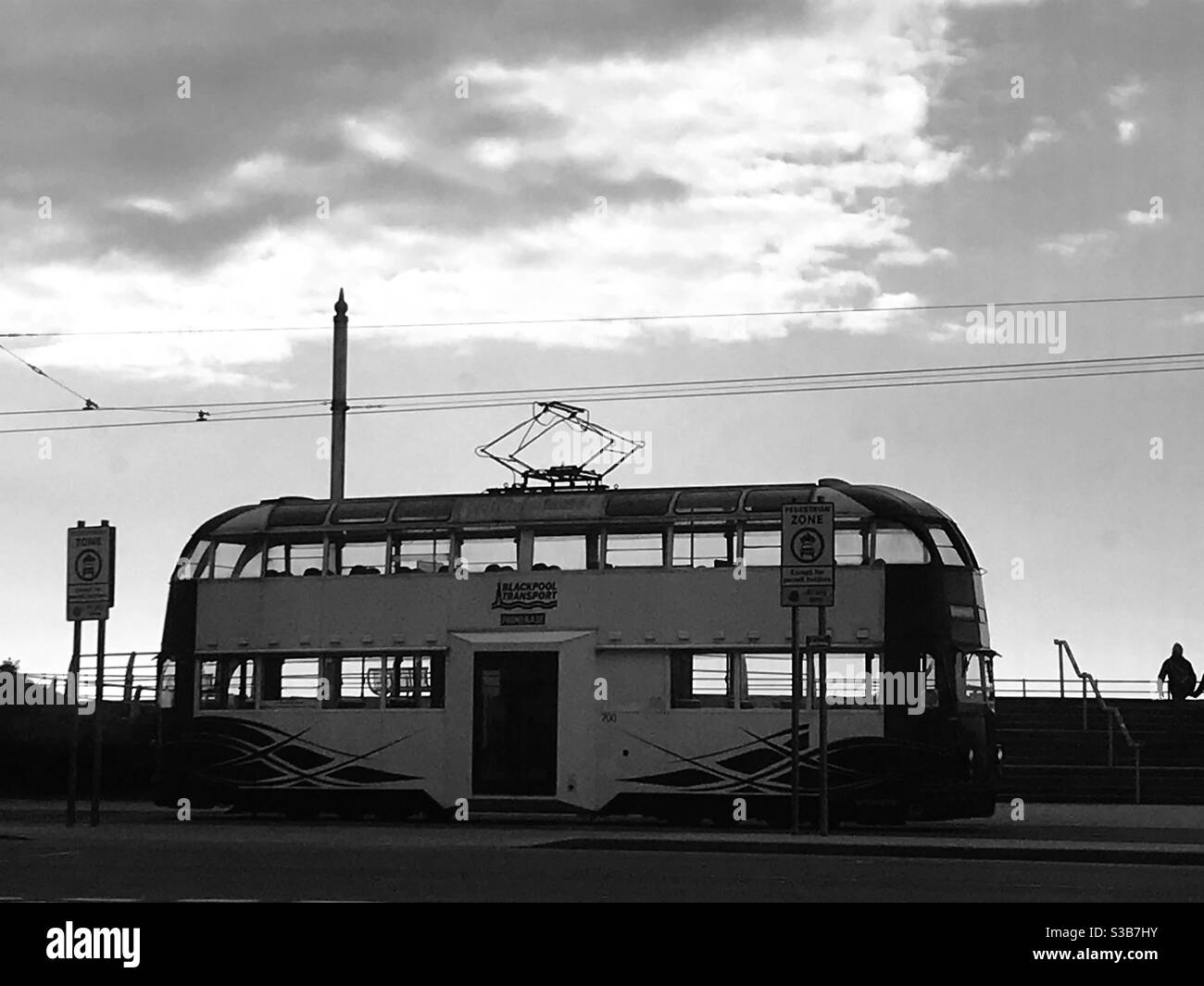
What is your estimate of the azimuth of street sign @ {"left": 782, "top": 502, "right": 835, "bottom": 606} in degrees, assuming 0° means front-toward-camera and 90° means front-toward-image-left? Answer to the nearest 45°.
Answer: approximately 0°

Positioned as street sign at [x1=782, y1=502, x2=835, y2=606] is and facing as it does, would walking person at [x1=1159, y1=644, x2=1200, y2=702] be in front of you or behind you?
behind

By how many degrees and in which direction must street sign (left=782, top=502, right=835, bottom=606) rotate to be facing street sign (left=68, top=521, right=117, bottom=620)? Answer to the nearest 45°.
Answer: approximately 90° to its right

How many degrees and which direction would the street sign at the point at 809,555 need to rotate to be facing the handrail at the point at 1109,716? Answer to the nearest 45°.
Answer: approximately 180°
